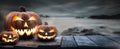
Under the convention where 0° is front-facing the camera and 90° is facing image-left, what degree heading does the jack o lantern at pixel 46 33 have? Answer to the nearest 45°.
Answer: approximately 0°

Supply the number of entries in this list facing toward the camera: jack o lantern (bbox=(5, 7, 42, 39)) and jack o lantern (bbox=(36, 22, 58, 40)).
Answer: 2

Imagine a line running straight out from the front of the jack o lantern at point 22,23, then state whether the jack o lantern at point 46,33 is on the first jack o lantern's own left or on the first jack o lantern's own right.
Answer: on the first jack o lantern's own left

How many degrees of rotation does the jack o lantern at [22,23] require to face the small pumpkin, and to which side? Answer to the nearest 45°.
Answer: approximately 45° to its right

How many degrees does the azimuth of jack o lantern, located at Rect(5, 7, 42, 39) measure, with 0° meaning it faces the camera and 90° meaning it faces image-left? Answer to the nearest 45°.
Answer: approximately 0°

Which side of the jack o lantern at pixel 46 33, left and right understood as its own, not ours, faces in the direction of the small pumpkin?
right

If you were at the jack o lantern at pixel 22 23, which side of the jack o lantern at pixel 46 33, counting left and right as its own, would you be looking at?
right
